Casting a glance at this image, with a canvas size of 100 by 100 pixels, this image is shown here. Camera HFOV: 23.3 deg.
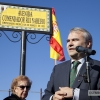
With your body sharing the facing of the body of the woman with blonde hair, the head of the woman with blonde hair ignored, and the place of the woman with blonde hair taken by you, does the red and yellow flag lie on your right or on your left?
on your left

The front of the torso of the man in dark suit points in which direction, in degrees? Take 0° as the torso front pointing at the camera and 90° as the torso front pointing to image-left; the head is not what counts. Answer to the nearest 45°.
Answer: approximately 45°

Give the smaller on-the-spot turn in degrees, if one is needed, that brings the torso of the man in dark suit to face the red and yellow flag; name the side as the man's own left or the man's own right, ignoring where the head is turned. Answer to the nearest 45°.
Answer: approximately 135° to the man's own right
